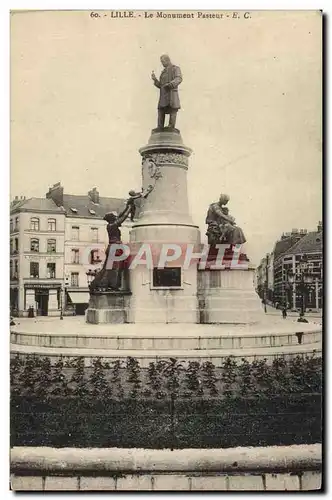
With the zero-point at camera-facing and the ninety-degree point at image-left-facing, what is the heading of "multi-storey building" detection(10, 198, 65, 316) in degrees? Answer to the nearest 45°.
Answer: approximately 0°

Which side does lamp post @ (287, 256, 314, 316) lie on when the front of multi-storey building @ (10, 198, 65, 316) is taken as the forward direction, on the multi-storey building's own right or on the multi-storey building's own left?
on the multi-storey building's own left
